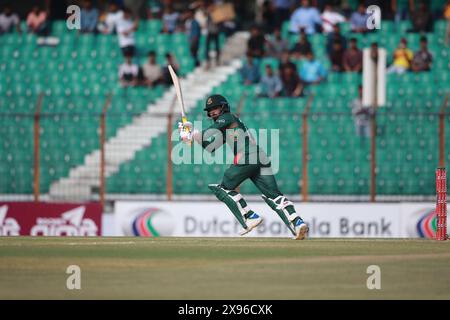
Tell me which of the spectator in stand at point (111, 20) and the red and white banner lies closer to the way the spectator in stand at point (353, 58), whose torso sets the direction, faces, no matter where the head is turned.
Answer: the red and white banner

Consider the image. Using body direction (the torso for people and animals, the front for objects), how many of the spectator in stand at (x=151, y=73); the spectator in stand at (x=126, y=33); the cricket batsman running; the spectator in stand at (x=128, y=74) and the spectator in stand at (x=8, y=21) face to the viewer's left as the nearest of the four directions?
1

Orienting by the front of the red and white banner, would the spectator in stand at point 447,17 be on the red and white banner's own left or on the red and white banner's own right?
on the red and white banner's own left

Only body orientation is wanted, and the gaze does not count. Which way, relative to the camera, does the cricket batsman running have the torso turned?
to the viewer's left

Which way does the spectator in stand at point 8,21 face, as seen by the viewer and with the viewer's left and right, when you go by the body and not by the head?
facing the viewer

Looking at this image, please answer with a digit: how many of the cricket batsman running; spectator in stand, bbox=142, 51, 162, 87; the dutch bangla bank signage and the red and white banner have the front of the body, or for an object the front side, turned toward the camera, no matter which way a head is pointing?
3

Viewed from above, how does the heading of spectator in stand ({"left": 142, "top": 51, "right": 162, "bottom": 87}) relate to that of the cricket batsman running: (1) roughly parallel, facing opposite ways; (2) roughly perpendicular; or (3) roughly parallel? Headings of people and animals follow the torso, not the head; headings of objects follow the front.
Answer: roughly perpendicular

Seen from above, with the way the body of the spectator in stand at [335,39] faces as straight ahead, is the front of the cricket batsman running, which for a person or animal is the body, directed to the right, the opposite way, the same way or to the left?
to the right

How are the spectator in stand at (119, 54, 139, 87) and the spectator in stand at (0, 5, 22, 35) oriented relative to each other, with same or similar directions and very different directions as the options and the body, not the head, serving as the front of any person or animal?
same or similar directions

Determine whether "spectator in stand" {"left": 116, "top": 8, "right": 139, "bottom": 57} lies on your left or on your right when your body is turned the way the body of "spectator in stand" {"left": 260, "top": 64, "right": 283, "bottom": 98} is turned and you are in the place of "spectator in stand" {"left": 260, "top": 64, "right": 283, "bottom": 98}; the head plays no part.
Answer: on your right

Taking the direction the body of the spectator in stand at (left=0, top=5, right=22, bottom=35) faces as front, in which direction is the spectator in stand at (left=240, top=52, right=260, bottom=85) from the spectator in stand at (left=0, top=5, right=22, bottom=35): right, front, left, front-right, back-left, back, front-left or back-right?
front-left

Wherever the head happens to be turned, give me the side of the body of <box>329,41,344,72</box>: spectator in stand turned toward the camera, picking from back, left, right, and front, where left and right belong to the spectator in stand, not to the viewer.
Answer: front

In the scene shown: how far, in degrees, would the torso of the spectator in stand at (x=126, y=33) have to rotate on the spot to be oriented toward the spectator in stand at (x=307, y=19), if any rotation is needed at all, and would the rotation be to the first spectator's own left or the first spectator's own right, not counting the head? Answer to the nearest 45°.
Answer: approximately 90° to the first spectator's own left
